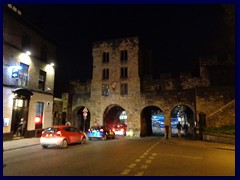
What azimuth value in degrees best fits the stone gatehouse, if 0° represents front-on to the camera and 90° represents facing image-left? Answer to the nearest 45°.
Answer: approximately 0°

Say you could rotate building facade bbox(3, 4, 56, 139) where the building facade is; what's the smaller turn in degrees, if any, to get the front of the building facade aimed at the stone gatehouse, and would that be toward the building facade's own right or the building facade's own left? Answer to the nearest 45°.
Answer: approximately 90° to the building facade's own left

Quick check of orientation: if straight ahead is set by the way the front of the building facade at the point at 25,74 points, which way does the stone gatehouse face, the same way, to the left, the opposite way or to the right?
to the right

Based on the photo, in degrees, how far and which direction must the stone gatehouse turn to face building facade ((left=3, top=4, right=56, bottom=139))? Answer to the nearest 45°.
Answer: approximately 45° to its right

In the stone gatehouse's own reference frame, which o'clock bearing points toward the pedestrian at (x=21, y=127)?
The pedestrian is roughly at 1 o'clock from the stone gatehouse.

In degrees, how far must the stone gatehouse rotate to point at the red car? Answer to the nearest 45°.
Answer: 0° — it already faces it

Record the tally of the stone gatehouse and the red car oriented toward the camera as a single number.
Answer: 1

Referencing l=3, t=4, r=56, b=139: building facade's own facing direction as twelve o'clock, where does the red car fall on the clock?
The red car is roughly at 1 o'clock from the building facade.
